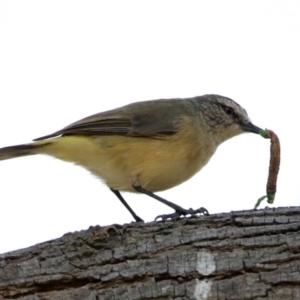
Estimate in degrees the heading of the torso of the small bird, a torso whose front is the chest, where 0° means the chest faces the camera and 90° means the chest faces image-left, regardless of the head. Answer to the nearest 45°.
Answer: approximately 270°
